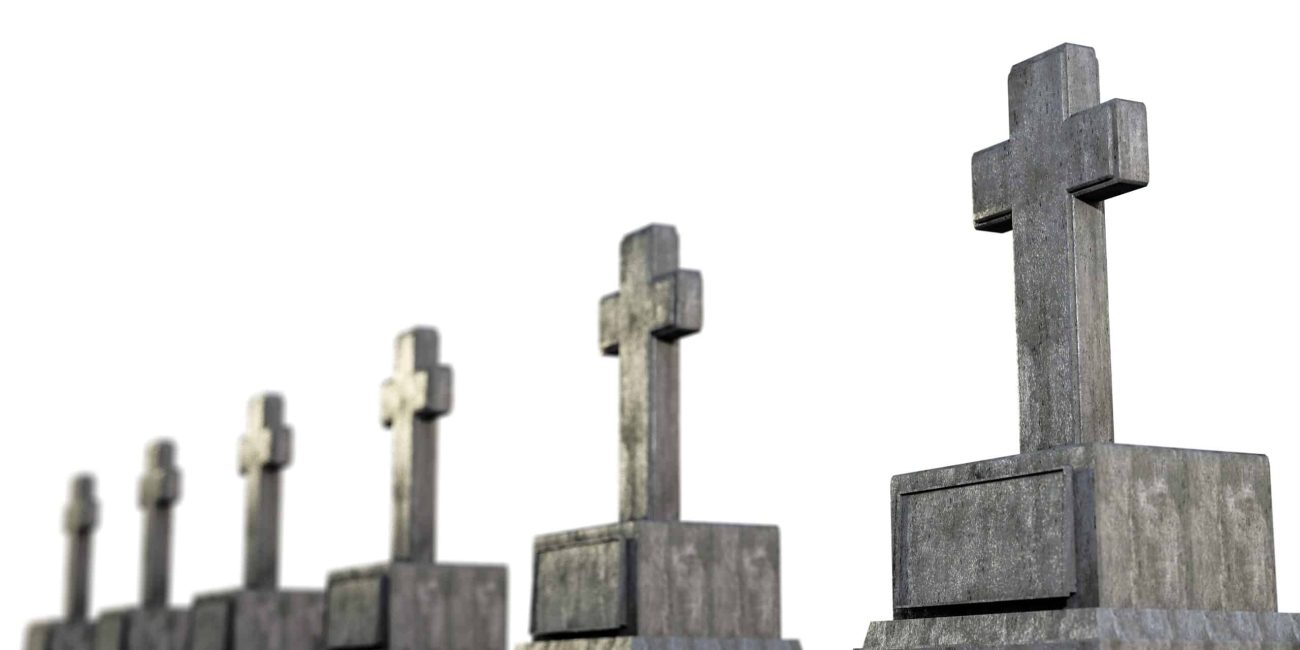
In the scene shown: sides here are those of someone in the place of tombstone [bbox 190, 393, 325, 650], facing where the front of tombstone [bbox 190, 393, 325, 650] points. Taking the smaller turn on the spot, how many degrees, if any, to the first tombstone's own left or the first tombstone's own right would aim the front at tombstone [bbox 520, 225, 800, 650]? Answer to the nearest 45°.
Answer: approximately 45° to the first tombstone's own left

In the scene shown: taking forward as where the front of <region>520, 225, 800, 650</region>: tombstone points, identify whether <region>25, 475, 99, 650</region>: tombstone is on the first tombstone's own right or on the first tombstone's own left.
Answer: on the first tombstone's own right

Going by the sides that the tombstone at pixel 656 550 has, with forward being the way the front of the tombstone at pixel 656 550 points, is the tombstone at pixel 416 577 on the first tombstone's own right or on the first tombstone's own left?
on the first tombstone's own right

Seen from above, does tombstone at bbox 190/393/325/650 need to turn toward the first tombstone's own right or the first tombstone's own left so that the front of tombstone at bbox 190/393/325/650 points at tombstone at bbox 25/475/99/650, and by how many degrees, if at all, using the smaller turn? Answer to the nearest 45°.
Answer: approximately 135° to the first tombstone's own right

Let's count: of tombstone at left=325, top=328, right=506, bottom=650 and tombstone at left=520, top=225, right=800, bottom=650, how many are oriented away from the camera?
0

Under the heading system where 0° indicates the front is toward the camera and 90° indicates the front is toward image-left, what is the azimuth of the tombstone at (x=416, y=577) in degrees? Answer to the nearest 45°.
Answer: approximately 45°

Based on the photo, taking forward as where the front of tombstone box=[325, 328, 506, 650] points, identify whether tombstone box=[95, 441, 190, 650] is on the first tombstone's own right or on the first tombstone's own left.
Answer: on the first tombstone's own right

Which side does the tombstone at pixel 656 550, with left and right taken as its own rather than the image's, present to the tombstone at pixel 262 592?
right

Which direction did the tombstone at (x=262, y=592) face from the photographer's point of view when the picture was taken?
facing the viewer and to the left of the viewer

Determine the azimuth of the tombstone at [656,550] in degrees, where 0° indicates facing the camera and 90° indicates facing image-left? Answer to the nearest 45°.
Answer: approximately 45°
